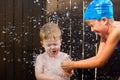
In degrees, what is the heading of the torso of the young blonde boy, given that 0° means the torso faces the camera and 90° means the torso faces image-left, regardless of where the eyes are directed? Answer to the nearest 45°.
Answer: approximately 0°
